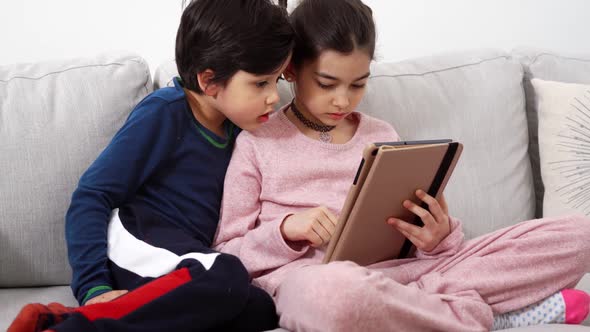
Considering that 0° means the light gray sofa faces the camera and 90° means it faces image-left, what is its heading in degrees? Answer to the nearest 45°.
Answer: approximately 0°

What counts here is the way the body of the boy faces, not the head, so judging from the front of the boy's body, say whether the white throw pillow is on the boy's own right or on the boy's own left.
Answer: on the boy's own left

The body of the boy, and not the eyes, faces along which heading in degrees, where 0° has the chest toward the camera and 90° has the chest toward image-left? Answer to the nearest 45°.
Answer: approximately 315°
